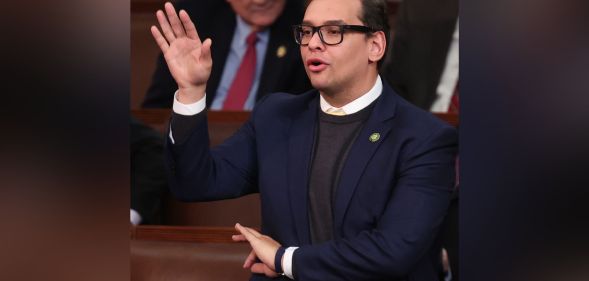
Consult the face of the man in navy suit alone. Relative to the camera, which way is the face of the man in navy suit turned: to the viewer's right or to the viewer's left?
to the viewer's left

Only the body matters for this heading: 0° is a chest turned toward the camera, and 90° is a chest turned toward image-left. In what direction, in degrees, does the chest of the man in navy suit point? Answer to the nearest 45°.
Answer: approximately 45°
